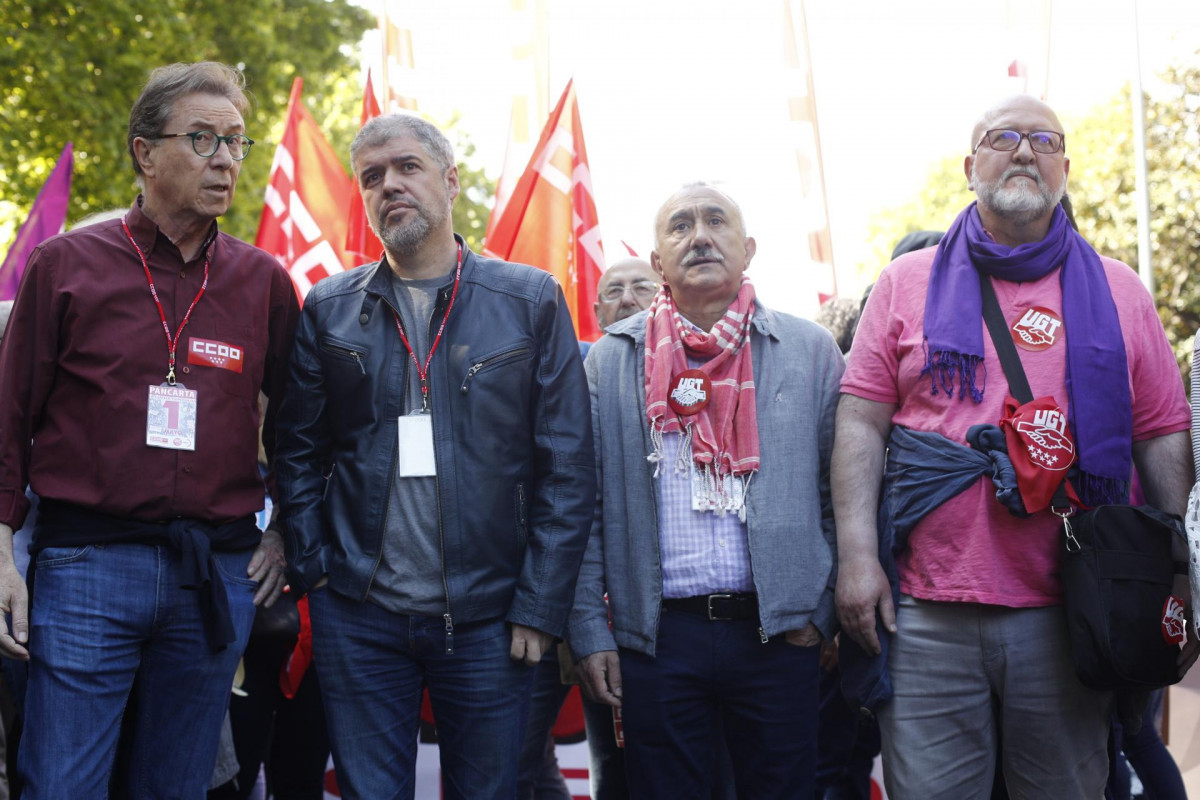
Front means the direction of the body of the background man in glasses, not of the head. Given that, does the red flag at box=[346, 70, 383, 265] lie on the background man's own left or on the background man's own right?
on the background man's own right

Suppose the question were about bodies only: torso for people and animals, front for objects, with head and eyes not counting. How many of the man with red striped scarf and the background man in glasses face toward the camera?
2

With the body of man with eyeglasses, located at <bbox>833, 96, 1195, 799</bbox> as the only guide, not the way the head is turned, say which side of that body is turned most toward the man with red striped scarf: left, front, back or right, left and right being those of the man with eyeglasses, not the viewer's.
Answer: right

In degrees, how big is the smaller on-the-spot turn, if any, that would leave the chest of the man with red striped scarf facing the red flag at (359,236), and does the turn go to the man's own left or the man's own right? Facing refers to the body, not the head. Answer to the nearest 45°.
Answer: approximately 135° to the man's own right

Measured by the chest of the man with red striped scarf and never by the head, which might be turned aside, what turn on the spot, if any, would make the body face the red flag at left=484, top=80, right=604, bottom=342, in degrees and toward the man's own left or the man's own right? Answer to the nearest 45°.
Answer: approximately 180°

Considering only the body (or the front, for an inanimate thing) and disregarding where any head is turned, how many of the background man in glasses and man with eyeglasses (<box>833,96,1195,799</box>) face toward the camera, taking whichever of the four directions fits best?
2

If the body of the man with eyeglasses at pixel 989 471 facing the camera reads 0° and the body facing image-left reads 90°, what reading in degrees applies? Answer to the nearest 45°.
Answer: approximately 0°

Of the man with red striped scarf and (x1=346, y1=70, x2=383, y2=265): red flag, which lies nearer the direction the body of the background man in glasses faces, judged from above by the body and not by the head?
the man with red striped scarf
